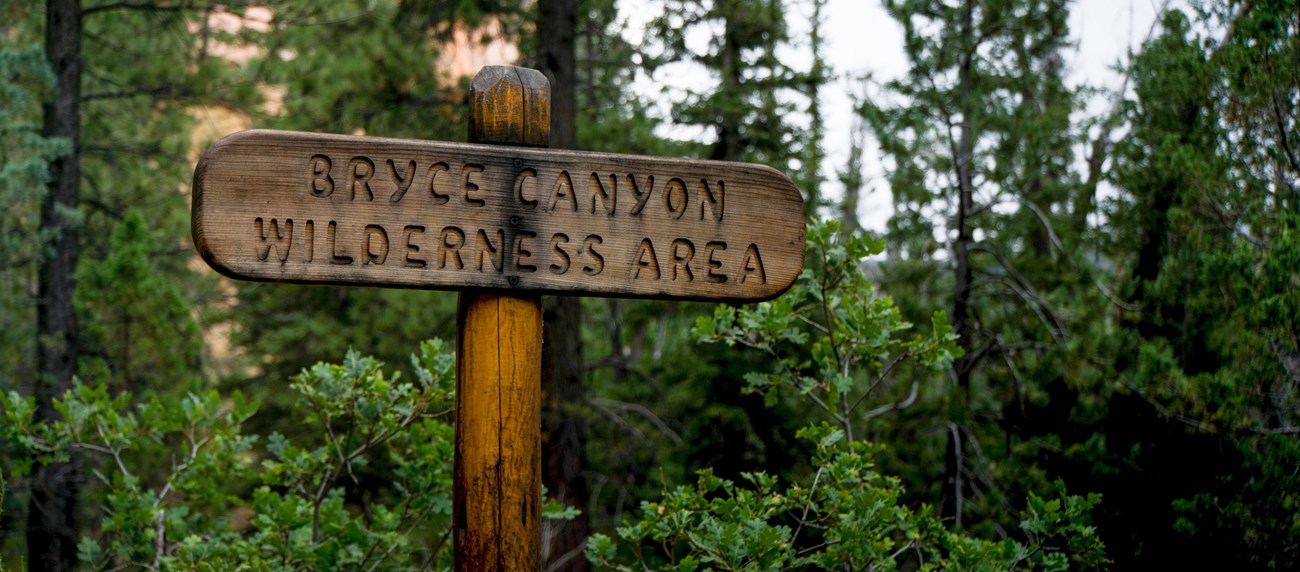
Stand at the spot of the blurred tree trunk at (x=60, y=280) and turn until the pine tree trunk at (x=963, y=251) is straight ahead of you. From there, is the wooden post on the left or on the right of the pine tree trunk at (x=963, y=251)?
right

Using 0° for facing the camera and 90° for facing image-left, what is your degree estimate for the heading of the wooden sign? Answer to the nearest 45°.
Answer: approximately 0°

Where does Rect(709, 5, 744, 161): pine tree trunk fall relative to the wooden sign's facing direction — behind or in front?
behind

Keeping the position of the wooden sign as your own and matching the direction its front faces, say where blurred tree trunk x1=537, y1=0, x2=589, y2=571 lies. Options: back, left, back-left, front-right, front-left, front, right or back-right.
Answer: back

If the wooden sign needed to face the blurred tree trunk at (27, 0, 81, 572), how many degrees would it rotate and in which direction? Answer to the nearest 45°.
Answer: approximately 135° to its right

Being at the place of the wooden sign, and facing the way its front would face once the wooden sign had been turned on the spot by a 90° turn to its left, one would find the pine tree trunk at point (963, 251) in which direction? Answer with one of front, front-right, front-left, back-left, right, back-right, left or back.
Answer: front-left

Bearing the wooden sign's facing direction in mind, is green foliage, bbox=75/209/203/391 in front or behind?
behind

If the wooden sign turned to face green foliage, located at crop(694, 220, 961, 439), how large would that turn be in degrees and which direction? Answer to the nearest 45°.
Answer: approximately 135° to its left
